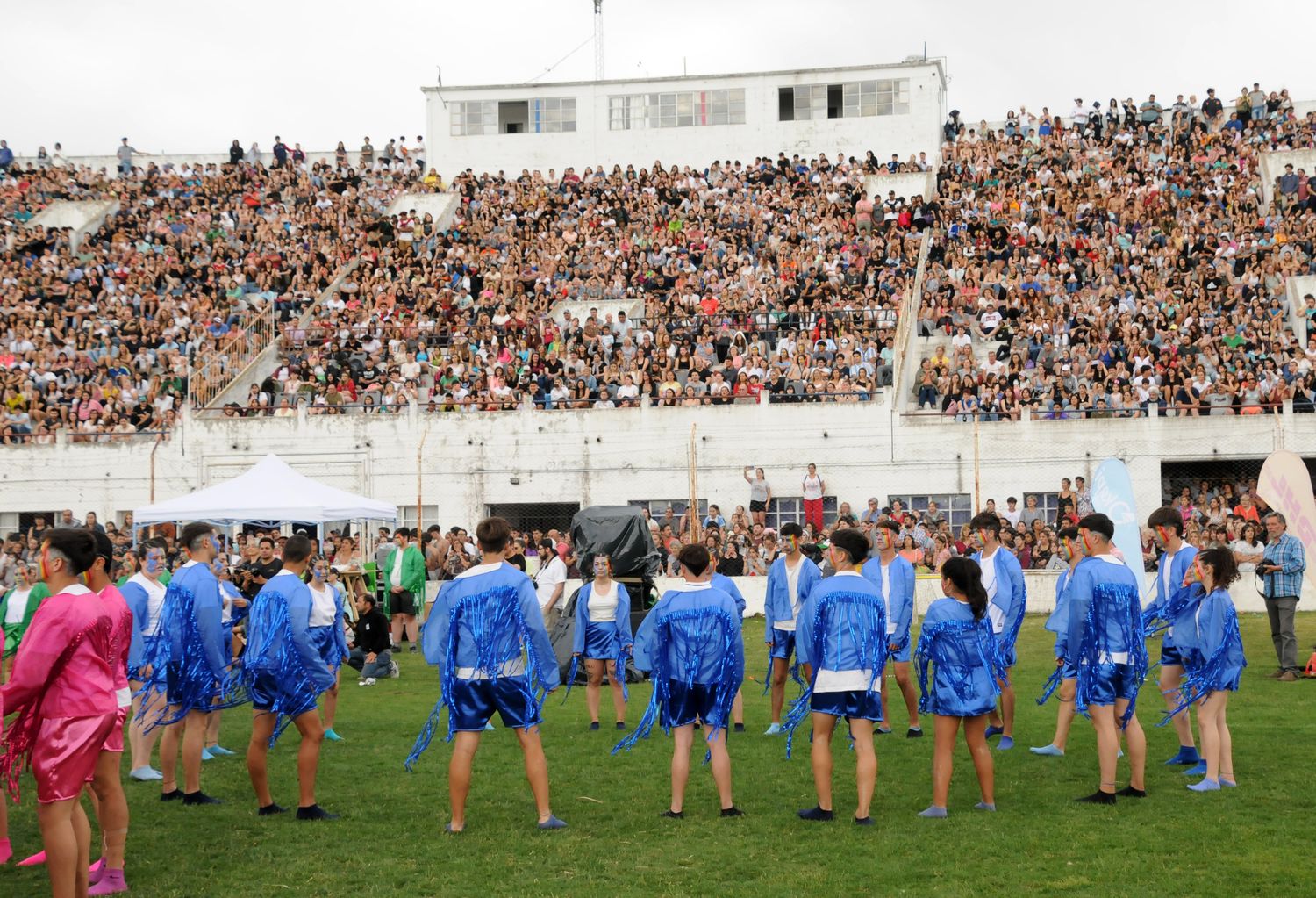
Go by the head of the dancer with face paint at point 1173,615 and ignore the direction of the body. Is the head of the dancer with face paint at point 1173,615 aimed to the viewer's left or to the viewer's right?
to the viewer's left

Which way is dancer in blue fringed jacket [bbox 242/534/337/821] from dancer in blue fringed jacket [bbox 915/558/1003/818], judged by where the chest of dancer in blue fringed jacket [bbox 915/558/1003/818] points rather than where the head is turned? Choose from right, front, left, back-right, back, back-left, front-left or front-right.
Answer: front-left

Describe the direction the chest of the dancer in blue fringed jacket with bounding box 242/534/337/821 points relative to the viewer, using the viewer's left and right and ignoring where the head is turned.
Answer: facing away from the viewer and to the right of the viewer

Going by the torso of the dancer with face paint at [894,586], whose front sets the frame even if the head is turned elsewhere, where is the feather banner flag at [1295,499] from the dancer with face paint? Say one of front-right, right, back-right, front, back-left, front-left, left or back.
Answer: back

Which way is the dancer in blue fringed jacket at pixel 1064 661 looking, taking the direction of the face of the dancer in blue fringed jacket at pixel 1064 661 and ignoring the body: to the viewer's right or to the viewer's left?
to the viewer's left

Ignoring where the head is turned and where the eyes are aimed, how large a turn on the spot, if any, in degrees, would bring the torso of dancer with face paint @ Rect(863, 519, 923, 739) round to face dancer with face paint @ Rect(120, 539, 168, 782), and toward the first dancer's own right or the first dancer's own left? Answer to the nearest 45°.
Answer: approximately 45° to the first dancer's own right

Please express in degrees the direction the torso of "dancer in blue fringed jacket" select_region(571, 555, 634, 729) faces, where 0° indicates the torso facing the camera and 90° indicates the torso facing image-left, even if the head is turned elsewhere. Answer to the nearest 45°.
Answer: approximately 0°

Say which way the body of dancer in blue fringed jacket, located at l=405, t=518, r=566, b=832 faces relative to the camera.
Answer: away from the camera

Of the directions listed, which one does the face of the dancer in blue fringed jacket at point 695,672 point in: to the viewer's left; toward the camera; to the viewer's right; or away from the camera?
away from the camera

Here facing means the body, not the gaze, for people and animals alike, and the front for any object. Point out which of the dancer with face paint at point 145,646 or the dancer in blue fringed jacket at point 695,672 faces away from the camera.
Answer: the dancer in blue fringed jacket

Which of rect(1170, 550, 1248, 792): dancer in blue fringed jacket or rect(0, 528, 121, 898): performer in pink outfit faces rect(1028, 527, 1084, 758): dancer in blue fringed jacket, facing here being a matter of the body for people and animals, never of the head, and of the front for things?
rect(1170, 550, 1248, 792): dancer in blue fringed jacket
